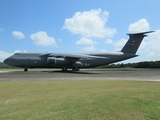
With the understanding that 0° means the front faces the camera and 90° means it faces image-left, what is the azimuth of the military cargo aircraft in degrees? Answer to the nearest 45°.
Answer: approximately 90°
